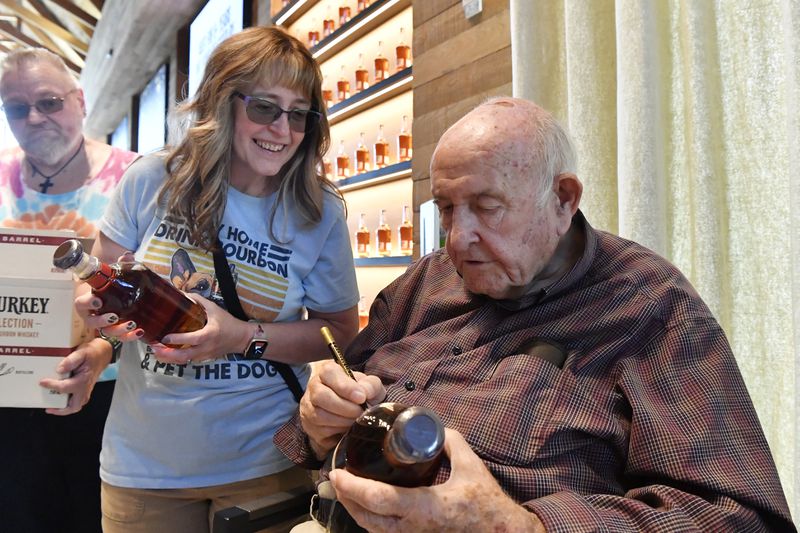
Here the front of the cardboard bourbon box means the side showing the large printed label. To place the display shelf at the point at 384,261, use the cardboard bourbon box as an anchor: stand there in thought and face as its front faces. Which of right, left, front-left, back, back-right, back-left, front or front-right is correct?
back-left

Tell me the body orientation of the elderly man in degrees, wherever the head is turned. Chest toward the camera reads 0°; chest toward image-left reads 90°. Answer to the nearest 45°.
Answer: approximately 45°

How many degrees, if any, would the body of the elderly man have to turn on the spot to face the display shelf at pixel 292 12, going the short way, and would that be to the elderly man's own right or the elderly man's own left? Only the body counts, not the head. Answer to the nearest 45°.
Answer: approximately 90° to the elderly man's own right

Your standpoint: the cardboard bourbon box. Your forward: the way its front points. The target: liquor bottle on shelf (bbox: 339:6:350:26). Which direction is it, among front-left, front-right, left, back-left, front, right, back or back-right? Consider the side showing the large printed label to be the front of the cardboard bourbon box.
back-left

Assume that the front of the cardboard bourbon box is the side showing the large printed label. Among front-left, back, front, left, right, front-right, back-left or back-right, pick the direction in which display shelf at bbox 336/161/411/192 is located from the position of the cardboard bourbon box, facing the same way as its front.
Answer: back-left

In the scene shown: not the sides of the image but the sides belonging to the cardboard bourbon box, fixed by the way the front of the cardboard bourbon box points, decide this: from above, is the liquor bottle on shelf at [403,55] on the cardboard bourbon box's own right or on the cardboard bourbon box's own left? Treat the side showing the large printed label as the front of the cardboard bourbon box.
on the cardboard bourbon box's own left
